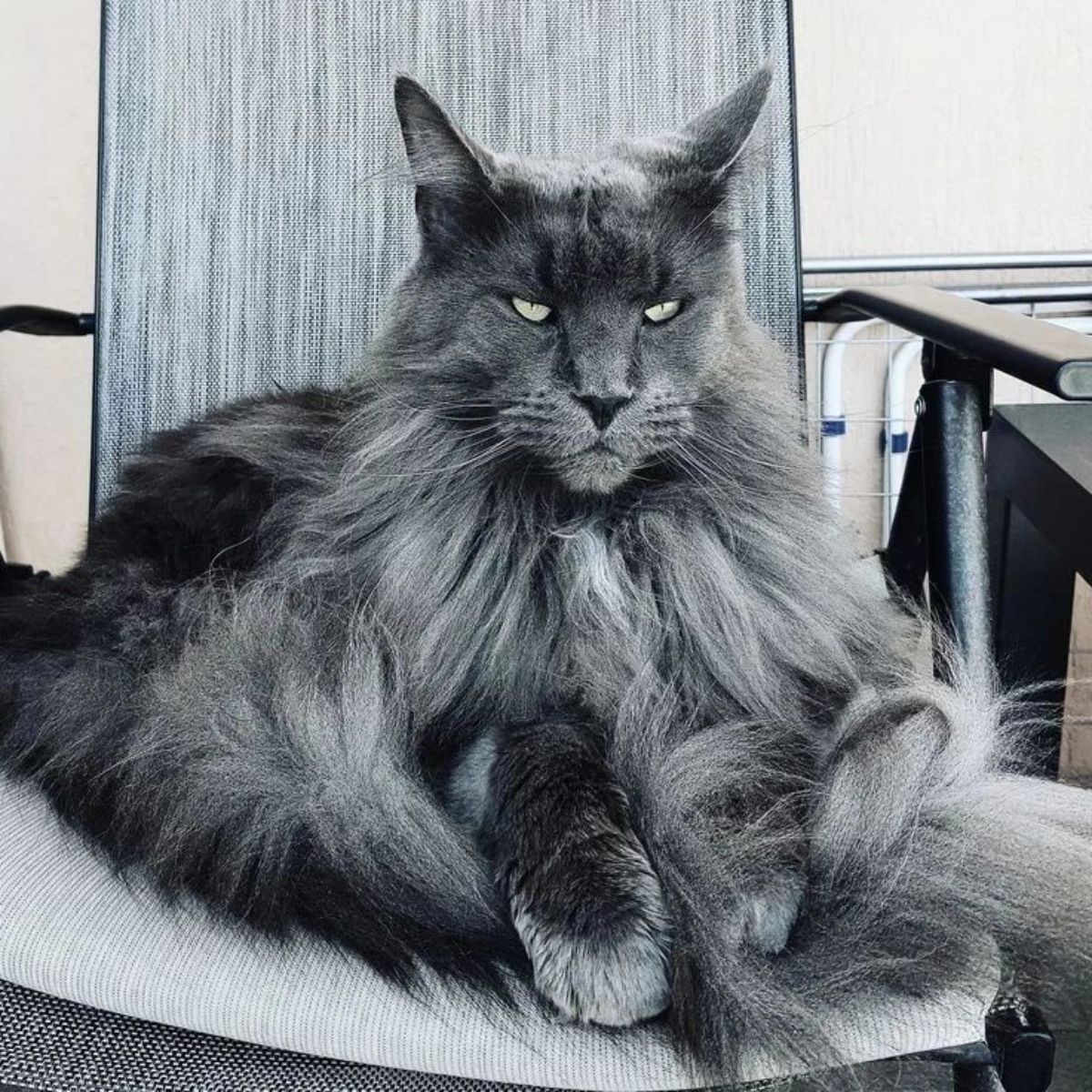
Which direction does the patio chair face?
toward the camera
